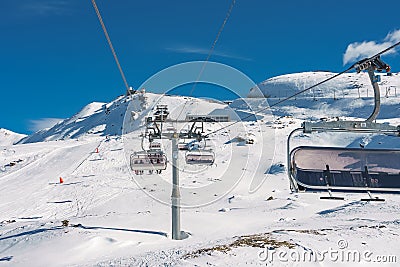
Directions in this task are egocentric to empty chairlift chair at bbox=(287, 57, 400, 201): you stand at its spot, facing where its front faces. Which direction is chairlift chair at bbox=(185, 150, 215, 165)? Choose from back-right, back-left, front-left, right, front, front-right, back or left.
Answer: back-right

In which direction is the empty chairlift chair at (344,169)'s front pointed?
toward the camera
